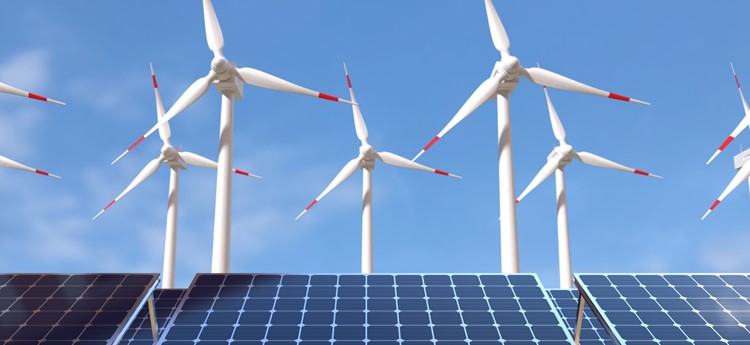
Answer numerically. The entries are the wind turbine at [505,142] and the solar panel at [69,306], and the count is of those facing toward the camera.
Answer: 2

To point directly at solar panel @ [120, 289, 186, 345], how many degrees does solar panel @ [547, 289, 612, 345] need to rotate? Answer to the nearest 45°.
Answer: approximately 45° to its right

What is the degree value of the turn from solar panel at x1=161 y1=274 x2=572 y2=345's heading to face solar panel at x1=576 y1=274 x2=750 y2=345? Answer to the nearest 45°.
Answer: approximately 90° to its left

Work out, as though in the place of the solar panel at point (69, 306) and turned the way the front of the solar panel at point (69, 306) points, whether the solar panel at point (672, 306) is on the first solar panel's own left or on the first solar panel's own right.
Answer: on the first solar panel's own left

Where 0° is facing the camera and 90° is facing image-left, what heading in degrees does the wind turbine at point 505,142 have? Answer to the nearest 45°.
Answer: approximately 0°

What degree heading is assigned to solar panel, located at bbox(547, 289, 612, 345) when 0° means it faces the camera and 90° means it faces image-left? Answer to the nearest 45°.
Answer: approximately 0°

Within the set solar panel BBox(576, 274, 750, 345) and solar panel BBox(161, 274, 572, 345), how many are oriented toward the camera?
2

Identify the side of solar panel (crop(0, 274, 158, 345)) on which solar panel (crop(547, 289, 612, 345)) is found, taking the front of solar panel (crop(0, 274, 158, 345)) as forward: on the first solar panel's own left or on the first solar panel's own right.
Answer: on the first solar panel's own left
